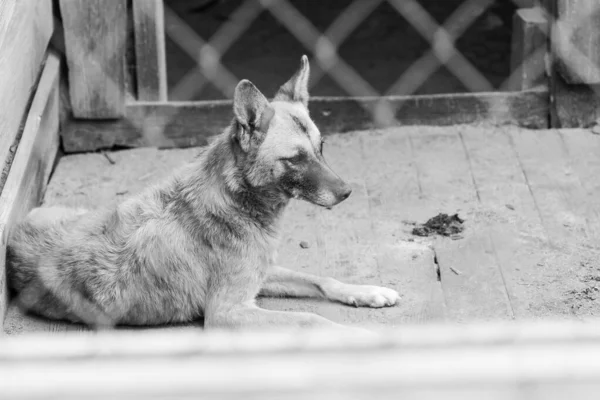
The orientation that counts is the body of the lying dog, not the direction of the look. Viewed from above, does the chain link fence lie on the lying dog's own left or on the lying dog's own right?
on the lying dog's own left

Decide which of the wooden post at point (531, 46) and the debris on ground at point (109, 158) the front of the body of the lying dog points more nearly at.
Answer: the wooden post

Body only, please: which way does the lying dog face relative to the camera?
to the viewer's right

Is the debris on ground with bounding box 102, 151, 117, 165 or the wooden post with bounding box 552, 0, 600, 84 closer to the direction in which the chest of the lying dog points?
the wooden post

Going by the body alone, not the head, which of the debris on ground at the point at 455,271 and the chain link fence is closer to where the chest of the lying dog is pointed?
the debris on ground

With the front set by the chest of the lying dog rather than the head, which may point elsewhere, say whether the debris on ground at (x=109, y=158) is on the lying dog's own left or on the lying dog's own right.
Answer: on the lying dog's own left

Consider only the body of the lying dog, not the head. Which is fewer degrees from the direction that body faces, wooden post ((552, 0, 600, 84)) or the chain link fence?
the wooden post
